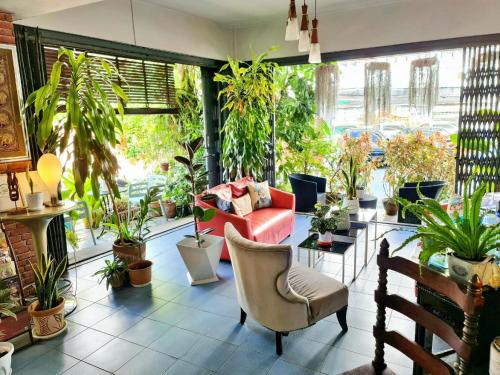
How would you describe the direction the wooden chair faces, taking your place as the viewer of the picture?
facing the viewer and to the left of the viewer

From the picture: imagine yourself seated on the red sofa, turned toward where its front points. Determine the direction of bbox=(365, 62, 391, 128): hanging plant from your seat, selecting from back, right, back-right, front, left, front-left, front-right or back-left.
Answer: left

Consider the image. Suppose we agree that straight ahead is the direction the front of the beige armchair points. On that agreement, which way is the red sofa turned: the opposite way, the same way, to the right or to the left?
to the right

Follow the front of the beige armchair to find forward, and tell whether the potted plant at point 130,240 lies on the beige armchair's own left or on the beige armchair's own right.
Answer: on the beige armchair's own left

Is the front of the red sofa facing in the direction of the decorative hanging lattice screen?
no

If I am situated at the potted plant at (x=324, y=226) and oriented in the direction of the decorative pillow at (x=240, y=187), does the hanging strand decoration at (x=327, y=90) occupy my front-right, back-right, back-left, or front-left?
front-right

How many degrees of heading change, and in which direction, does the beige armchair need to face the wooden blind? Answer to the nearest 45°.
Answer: approximately 90° to its left

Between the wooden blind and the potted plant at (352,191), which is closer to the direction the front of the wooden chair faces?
the wooden blind

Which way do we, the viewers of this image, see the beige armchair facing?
facing away from the viewer and to the right of the viewer

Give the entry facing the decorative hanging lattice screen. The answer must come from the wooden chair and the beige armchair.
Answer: the beige armchair

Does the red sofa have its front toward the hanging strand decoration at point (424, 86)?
no

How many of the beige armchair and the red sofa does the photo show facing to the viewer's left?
0

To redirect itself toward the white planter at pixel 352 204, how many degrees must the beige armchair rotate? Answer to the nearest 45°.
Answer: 0° — it already faces it

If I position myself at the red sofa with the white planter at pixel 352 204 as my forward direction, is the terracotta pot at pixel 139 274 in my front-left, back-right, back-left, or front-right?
back-right

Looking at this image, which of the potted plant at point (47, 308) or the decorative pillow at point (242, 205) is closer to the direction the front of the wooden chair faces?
the potted plant

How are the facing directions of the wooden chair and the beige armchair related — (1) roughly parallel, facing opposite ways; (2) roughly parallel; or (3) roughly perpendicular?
roughly parallel, facing opposite ways
